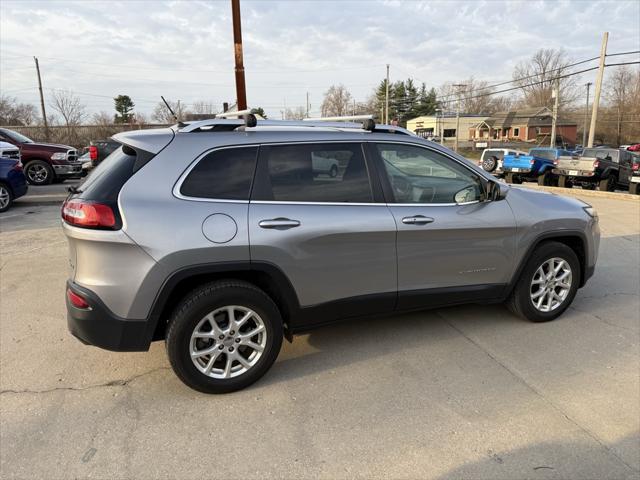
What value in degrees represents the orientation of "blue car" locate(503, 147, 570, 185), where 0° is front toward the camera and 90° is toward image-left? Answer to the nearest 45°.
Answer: approximately 225°

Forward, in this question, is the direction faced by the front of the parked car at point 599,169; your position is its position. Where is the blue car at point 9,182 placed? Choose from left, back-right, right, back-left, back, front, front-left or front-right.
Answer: back

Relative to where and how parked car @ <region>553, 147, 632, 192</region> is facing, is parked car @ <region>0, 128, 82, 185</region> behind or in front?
behind

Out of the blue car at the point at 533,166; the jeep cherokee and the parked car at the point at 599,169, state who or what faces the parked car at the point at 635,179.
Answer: the jeep cherokee

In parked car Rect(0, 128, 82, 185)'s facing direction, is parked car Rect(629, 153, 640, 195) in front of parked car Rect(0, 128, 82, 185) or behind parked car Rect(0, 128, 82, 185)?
in front

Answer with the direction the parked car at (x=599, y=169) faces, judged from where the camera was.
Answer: facing away from the viewer and to the right of the viewer

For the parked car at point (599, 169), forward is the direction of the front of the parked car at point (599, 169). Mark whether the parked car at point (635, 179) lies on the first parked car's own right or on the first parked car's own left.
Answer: on the first parked car's own right

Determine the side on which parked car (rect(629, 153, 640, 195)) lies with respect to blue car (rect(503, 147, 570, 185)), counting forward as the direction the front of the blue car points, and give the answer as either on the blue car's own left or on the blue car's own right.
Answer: on the blue car's own right

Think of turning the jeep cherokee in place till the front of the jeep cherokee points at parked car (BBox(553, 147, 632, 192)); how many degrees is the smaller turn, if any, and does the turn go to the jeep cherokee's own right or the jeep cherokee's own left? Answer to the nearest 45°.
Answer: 0° — it already faces it

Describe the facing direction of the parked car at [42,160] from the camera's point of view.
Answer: facing the viewer and to the right of the viewer
